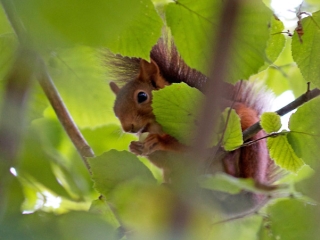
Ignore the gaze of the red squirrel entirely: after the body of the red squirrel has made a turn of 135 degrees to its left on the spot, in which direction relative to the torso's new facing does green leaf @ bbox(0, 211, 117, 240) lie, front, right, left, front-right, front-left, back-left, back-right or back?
front-right

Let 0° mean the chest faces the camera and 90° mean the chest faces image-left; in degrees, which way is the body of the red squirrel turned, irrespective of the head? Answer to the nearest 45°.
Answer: approximately 90°

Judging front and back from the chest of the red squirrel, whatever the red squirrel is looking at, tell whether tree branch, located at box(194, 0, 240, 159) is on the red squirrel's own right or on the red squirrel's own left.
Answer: on the red squirrel's own left

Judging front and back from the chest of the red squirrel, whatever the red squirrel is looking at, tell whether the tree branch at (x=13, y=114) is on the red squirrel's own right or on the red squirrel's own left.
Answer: on the red squirrel's own left

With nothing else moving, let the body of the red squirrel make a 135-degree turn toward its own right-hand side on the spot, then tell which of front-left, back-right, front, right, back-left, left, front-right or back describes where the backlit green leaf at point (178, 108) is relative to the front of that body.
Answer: back-right

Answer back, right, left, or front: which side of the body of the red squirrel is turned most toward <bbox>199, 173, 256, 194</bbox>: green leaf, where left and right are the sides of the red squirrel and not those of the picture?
left
